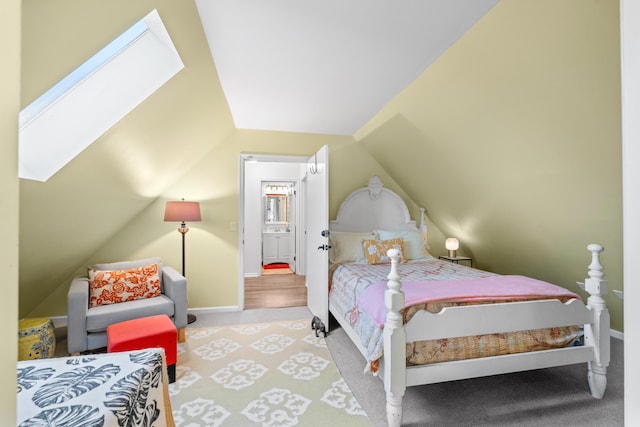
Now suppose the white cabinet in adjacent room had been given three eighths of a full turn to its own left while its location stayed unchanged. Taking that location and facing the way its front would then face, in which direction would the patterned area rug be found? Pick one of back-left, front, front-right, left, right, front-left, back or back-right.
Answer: back-right

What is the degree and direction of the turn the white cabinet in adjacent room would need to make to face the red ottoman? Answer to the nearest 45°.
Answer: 0° — it already faces it

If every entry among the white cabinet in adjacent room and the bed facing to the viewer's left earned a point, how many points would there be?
0

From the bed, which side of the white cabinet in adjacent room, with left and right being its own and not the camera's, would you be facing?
front

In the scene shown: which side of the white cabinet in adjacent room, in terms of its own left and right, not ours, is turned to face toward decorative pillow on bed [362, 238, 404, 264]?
front

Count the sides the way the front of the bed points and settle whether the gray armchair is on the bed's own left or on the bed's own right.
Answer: on the bed's own right

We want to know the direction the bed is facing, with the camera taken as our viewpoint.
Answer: facing the viewer and to the right of the viewer

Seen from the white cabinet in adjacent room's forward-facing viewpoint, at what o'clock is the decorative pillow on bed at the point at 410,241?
The decorative pillow on bed is roughly at 11 o'clock from the white cabinet in adjacent room.

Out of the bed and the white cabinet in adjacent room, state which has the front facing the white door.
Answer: the white cabinet in adjacent room

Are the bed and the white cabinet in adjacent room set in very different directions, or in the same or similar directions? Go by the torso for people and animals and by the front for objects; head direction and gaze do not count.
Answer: same or similar directions

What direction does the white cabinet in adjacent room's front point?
toward the camera

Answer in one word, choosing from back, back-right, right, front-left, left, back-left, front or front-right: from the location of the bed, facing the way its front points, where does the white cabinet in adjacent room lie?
back

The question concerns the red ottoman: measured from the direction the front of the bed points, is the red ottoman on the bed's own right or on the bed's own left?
on the bed's own right
